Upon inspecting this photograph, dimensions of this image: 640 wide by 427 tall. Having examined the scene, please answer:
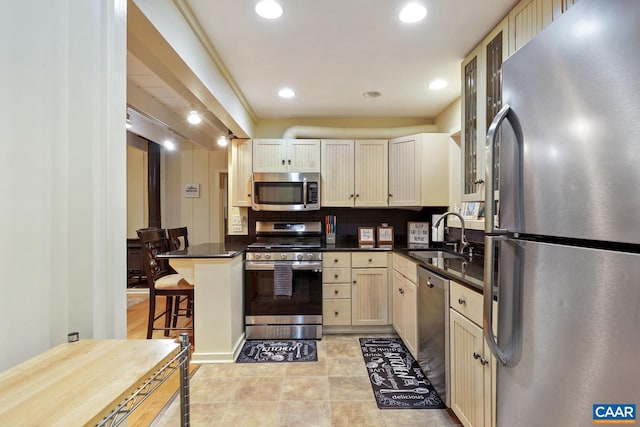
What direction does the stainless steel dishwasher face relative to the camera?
to the viewer's left

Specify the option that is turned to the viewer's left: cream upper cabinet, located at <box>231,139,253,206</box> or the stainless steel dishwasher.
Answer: the stainless steel dishwasher
